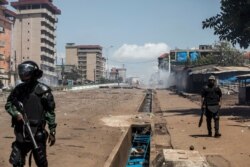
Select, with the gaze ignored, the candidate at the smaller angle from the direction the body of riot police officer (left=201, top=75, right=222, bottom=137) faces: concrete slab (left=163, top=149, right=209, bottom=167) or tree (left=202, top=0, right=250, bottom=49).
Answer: the concrete slab

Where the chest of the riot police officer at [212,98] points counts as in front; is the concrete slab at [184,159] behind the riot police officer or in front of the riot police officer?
in front

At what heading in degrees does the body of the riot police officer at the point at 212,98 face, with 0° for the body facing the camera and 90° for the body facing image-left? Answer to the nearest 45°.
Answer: approximately 0°

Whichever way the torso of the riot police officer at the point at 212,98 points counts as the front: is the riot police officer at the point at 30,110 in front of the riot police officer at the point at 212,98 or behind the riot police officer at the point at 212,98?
in front

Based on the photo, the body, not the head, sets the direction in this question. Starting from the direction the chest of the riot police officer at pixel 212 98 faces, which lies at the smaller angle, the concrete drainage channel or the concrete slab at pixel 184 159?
the concrete slab

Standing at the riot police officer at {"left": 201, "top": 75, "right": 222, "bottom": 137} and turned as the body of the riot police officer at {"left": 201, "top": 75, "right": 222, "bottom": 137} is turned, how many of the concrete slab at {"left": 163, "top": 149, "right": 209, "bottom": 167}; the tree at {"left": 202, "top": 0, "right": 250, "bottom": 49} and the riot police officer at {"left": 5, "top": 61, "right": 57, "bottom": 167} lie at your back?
1

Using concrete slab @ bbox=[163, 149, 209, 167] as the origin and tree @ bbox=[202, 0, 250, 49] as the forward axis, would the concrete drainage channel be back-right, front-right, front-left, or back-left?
front-left

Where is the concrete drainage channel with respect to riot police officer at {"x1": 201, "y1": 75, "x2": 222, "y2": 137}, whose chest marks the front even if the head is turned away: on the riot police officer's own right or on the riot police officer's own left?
on the riot police officer's own right

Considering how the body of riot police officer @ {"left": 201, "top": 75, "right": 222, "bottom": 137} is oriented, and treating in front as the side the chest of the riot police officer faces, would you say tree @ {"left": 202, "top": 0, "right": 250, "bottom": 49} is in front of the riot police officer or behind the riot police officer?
behind

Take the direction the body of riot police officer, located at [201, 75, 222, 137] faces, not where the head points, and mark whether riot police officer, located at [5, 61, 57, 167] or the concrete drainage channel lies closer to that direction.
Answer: the riot police officer
